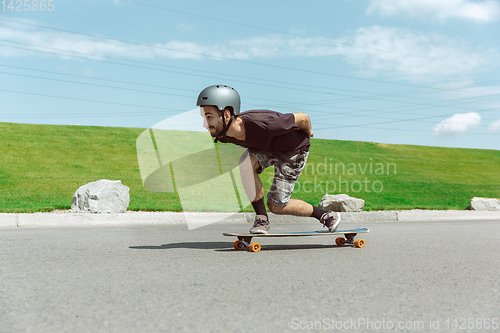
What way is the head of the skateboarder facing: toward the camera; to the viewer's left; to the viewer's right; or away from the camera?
to the viewer's left

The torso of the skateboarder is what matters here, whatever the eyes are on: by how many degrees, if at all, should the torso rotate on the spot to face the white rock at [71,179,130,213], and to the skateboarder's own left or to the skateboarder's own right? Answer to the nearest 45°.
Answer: approximately 45° to the skateboarder's own right

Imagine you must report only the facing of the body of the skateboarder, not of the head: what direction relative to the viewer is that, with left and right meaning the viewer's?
facing to the left of the viewer

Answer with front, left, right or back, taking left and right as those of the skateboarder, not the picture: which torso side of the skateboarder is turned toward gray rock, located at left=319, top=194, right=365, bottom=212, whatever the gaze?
right

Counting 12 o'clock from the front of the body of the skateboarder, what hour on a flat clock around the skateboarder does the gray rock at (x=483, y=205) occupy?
The gray rock is roughly at 4 o'clock from the skateboarder.

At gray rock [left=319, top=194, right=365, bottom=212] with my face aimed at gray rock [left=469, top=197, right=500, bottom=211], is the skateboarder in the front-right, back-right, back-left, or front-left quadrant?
back-right
